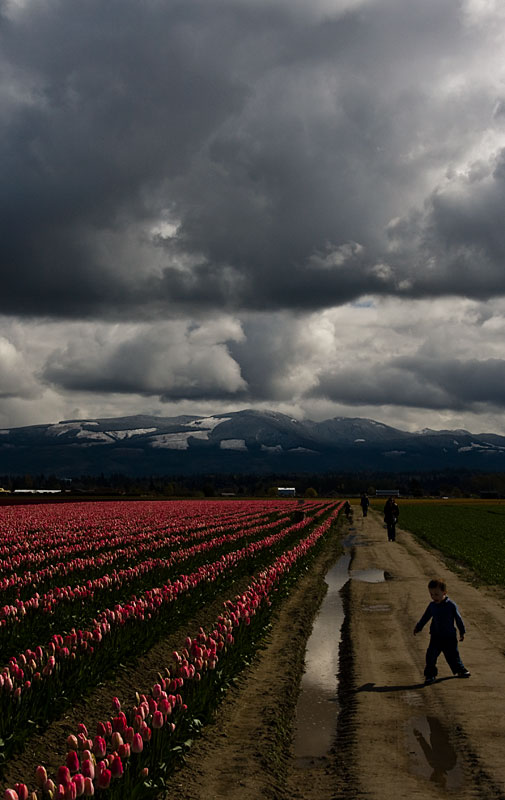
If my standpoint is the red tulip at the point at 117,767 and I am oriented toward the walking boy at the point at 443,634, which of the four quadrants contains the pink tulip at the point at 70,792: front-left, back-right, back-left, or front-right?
back-right

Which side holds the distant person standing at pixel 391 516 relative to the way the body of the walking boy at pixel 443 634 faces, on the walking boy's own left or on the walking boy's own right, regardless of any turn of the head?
on the walking boy's own right

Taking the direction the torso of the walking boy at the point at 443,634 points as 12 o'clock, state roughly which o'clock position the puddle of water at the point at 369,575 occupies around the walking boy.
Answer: The puddle of water is roughly at 4 o'clock from the walking boy.

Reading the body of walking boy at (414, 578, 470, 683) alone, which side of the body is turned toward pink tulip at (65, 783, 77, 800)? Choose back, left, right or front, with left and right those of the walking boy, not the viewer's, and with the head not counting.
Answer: front

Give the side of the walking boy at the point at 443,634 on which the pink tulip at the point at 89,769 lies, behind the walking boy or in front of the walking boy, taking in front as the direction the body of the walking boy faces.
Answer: in front

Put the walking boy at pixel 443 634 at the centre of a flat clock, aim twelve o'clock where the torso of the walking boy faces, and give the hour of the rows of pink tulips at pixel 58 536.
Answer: The rows of pink tulips is roughly at 3 o'clock from the walking boy.

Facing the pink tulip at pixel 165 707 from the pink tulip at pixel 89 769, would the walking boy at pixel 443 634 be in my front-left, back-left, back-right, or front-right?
front-right

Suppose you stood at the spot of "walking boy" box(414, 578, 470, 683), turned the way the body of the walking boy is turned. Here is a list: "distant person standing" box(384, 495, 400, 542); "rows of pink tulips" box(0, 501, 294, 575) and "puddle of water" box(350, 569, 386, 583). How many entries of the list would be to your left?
0

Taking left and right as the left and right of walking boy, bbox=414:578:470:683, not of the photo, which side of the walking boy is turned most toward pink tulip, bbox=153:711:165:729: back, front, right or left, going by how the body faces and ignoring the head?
front

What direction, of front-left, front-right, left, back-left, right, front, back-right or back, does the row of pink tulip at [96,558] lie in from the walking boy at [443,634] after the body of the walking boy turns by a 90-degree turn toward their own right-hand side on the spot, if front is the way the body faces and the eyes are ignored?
front

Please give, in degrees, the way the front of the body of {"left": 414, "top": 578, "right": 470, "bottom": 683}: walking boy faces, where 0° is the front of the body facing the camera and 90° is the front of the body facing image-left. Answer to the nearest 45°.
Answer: approximately 45°
